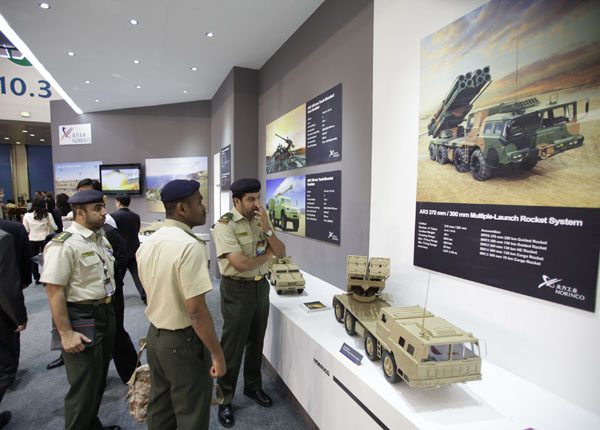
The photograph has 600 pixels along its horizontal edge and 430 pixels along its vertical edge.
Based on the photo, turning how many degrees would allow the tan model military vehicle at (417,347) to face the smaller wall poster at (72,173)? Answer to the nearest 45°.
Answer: approximately 180°

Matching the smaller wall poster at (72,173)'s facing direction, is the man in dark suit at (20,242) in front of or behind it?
in front

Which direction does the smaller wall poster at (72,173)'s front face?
toward the camera

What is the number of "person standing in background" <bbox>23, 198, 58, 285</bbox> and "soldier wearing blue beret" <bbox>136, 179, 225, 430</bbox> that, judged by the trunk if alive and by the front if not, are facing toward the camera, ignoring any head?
0

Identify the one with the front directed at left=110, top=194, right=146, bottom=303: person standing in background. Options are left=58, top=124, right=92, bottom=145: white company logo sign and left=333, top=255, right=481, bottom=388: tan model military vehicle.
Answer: the white company logo sign

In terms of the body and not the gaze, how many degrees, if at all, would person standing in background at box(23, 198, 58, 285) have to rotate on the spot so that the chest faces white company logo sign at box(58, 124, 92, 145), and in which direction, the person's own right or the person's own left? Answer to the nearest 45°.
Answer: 0° — they already face it

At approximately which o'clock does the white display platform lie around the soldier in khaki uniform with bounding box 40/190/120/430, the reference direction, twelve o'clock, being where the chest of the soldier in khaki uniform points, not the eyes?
The white display platform is roughly at 12 o'clock from the soldier in khaki uniform.

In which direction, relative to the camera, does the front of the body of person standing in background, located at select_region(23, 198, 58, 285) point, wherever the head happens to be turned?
away from the camera

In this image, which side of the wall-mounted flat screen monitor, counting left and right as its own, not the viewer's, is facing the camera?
front

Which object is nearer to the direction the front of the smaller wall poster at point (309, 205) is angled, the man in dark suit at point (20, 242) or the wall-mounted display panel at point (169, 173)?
the man in dark suit

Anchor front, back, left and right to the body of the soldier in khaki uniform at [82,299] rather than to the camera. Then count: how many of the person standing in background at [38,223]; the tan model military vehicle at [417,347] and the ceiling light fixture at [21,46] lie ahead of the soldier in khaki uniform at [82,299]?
1

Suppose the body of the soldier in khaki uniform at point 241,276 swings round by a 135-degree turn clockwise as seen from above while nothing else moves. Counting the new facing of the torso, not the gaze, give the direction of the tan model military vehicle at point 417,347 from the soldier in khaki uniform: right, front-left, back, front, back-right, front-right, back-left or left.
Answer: back-left

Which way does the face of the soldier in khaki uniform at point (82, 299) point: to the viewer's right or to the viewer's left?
to the viewer's right

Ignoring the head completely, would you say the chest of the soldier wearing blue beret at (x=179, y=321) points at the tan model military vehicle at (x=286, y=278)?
yes

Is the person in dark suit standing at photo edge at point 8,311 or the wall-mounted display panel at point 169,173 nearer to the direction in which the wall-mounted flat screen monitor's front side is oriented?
the person in dark suit standing at photo edge

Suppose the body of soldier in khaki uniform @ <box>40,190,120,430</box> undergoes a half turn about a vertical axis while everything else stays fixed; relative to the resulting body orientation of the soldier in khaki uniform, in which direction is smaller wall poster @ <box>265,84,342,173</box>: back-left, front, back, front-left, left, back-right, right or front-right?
back-right

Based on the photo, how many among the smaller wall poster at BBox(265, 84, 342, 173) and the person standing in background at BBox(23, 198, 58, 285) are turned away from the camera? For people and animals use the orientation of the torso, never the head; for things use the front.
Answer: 1
